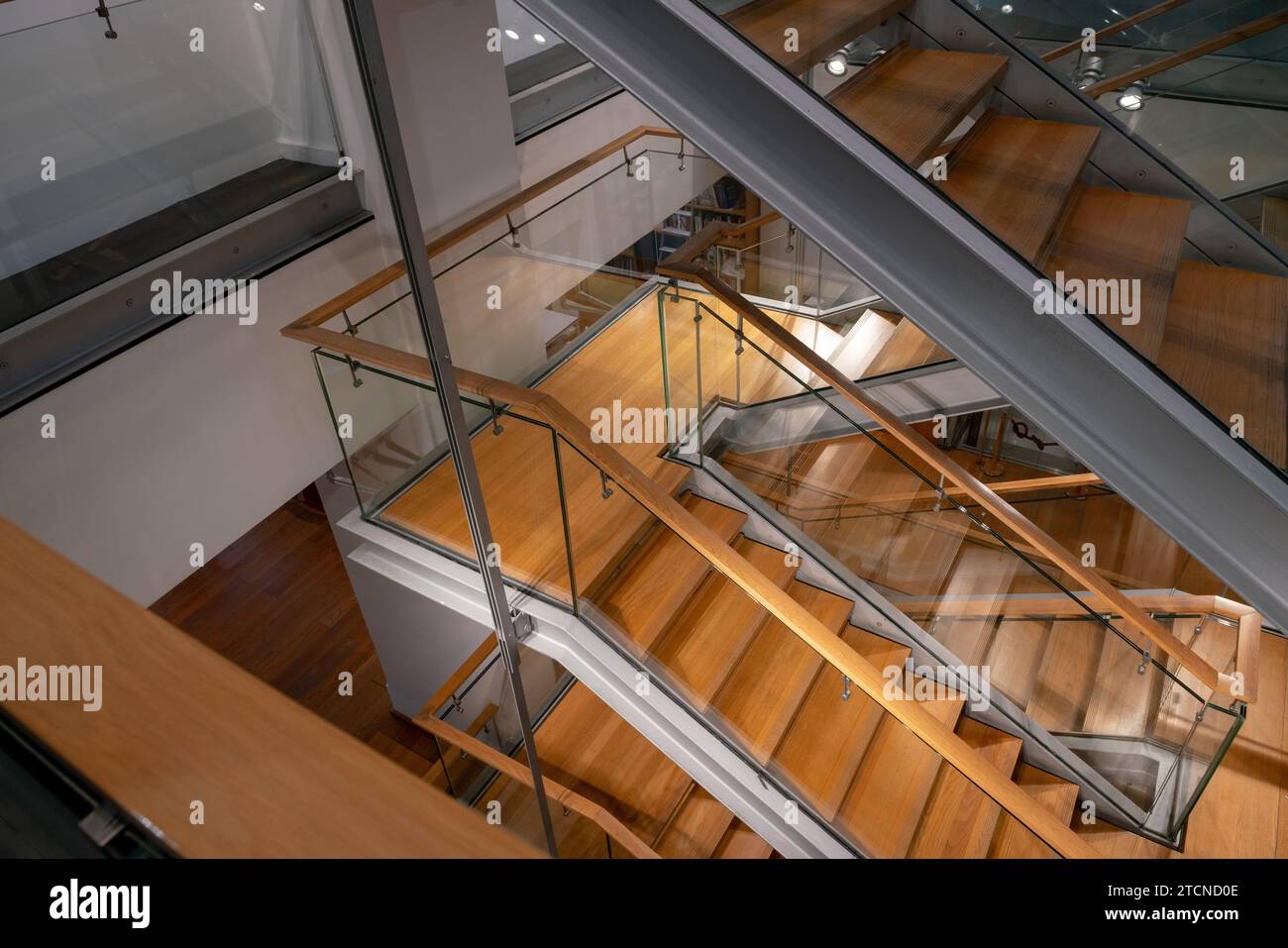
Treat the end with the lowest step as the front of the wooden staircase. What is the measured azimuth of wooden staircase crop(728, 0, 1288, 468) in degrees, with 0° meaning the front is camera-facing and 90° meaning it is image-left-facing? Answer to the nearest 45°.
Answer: approximately 315°

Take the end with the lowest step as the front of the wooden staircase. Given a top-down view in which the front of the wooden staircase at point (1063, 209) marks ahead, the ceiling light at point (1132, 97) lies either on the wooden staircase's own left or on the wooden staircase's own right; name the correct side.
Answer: on the wooden staircase's own left

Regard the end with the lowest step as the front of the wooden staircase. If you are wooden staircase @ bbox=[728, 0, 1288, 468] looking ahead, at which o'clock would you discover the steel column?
The steel column is roughly at 3 o'clock from the wooden staircase.

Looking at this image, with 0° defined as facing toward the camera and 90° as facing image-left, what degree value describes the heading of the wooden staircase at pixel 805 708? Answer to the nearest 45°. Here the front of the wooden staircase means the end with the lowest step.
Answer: approximately 315°
